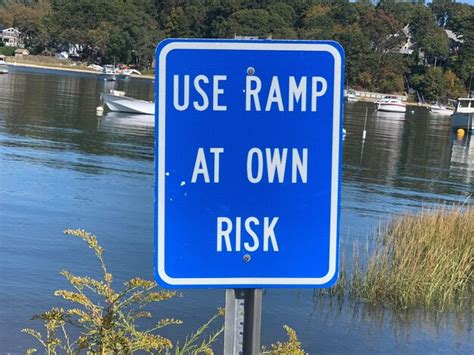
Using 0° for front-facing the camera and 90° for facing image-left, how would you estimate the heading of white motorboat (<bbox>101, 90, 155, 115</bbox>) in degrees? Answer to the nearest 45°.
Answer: approximately 90°

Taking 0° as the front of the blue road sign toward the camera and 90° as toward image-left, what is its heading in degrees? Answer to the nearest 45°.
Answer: approximately 0°

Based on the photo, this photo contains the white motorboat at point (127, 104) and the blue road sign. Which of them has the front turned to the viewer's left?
the white motorboat

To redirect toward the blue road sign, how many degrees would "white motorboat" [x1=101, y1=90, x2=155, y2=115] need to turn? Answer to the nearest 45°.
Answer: approximately 90° to its left

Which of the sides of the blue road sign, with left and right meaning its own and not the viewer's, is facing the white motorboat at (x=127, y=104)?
back

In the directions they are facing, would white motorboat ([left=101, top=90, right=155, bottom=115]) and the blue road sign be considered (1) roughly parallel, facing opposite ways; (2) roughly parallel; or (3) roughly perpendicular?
roughly perpendicular

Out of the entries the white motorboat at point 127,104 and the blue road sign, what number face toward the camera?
1
